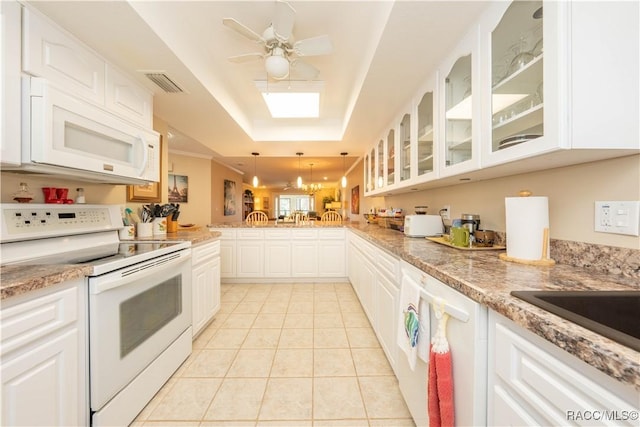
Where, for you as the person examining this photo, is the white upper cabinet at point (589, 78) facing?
facing the viewer and to the left of the viewer

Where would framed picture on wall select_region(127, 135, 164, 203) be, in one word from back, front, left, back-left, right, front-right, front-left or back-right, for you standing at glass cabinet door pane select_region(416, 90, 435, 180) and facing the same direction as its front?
front

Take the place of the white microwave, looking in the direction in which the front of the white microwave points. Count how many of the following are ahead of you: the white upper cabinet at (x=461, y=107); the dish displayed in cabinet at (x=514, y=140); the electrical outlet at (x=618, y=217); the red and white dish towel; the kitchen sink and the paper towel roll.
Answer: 6

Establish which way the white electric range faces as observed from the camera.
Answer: facing the viewer and to the right of the viewer

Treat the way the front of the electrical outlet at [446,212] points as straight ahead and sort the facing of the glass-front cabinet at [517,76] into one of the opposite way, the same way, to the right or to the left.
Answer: the same way

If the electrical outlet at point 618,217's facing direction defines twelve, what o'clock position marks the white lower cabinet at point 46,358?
The white lower cabinet is roughly at 12 o'clock from the electrical outlet.

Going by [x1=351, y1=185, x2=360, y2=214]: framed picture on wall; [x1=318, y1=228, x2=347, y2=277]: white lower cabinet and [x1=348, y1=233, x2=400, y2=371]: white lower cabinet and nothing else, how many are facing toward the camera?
1

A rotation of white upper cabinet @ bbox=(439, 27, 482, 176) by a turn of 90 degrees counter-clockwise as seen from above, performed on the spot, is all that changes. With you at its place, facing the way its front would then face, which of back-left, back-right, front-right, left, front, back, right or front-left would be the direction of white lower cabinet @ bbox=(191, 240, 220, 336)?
back-right

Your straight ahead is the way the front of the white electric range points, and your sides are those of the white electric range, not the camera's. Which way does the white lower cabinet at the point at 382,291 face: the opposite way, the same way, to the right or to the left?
the opposite way

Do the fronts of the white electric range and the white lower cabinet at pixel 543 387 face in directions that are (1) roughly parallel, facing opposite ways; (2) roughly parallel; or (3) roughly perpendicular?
roughly parallel, facing opposite ways

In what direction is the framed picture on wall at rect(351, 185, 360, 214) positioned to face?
to the viewer's left

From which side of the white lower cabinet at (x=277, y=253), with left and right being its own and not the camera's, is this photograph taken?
front

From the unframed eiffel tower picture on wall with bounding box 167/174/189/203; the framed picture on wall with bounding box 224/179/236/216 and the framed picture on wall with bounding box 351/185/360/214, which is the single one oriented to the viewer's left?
the framed picture on wall with bounding box 351/185/360/214

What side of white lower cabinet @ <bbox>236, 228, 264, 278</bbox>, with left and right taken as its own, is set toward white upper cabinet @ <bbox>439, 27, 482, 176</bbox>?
front

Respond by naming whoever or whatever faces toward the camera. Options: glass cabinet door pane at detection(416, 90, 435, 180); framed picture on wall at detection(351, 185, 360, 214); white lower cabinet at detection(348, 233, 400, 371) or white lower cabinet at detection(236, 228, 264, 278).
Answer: white lower cabinet at detection(236, 228, 264, 278)

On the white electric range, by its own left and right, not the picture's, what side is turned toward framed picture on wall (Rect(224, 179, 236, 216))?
left

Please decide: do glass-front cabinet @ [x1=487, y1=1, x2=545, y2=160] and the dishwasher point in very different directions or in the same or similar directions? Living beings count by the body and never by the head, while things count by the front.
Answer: same or similar directions
